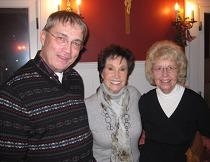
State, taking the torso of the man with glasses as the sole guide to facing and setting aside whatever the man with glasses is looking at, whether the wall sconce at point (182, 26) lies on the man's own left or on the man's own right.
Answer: on the man's own left

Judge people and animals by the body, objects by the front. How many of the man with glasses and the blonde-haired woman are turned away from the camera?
0

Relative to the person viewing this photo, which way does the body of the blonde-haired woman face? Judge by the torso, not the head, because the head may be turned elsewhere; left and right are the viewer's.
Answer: facing the viewer

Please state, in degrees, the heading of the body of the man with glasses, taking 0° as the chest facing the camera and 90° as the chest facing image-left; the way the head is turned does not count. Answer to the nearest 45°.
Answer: approximately 315°

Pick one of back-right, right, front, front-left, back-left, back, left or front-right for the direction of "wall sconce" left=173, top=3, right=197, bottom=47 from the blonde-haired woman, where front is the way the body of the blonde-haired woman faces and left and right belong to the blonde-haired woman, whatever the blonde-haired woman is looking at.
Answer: back

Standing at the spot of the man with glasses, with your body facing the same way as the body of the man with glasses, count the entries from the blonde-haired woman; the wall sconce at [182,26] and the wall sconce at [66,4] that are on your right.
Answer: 0

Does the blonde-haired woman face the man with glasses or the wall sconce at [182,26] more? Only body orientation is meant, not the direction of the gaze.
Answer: the man with glasses

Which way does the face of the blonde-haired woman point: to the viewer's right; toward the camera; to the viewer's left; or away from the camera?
toward the camera

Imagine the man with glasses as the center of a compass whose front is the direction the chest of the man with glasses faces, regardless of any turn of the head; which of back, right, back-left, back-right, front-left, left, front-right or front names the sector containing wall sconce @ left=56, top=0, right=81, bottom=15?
back-left
